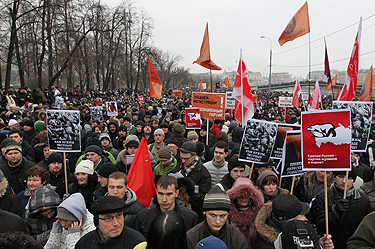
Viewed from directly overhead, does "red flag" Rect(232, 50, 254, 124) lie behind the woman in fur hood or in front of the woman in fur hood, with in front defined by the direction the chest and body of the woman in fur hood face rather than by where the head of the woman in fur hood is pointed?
behind

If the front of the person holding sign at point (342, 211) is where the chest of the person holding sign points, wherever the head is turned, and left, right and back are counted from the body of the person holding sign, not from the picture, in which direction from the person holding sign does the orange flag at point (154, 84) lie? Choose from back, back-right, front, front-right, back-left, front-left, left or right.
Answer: back-right

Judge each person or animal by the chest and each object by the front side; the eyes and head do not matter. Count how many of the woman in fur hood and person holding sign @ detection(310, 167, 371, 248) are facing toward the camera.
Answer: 2

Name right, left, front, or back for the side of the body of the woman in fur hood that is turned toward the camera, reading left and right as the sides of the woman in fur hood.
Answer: front

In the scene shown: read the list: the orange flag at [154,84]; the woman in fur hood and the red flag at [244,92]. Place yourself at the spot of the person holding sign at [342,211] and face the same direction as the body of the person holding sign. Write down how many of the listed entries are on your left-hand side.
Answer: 0

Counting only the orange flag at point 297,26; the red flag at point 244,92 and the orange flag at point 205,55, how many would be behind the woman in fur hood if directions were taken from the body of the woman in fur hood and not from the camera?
3

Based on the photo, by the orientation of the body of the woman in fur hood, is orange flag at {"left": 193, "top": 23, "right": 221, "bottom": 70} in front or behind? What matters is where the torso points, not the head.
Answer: behind

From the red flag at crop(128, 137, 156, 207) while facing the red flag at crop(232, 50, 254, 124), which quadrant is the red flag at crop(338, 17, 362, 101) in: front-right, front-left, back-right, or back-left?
front-right

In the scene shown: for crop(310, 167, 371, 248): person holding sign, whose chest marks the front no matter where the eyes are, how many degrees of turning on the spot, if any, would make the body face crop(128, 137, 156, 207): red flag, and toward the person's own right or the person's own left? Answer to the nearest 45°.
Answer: approximately 90° to the person's own right

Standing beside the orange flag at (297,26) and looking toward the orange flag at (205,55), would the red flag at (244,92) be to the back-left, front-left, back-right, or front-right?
front-left

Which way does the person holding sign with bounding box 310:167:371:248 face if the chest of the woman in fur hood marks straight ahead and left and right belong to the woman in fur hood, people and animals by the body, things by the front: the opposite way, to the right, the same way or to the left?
the same way

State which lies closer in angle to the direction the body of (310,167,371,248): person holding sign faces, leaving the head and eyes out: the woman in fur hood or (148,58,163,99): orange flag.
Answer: the woman in fur hood

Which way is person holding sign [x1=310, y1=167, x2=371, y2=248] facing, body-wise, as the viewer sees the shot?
toward the camera

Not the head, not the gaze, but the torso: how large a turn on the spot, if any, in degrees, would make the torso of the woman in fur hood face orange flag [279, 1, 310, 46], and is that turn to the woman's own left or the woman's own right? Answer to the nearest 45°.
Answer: approximately 180°

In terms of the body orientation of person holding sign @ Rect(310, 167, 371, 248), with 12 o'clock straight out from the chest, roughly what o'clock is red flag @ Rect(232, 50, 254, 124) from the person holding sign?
The red flag is roughly at 5 o'clock from the person holding sign.

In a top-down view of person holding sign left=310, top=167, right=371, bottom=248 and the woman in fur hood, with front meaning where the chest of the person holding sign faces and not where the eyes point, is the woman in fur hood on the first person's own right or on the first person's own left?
on the first person's own right

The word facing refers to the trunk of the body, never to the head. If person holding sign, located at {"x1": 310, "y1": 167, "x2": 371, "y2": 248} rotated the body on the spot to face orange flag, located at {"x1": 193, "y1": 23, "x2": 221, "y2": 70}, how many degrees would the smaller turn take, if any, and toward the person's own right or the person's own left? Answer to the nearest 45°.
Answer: approximately 135° to the person's own right
